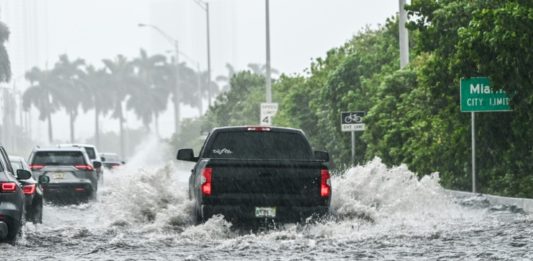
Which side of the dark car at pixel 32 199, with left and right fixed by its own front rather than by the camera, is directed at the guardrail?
right

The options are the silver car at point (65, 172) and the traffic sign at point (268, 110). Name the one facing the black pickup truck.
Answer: the traffic sign

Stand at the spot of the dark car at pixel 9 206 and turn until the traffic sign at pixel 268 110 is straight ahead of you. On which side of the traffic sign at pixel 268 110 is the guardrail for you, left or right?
right

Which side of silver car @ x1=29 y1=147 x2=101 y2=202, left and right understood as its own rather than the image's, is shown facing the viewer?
back

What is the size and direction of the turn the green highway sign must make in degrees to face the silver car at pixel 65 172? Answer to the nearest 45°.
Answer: approximately 90° to its right

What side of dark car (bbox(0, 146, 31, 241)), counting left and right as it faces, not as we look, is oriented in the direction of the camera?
back

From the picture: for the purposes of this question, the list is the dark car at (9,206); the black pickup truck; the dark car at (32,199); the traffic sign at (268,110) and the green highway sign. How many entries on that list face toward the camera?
2

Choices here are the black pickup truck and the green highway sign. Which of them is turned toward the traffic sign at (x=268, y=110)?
the black pickup truck

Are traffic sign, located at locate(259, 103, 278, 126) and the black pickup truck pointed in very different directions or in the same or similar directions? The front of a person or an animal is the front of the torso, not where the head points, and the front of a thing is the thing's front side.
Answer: very different directions

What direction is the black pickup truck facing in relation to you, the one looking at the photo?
facing away from the viewer

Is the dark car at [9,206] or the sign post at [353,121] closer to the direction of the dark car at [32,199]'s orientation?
the sign post

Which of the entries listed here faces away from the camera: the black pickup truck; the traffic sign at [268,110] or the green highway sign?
the black pickup truck

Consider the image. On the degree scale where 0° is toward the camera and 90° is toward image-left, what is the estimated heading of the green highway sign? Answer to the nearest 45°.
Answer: approximately 0°

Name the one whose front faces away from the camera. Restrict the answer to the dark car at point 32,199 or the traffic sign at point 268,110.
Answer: the dark car

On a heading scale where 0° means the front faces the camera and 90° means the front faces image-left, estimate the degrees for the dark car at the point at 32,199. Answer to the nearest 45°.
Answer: approximately 180°
